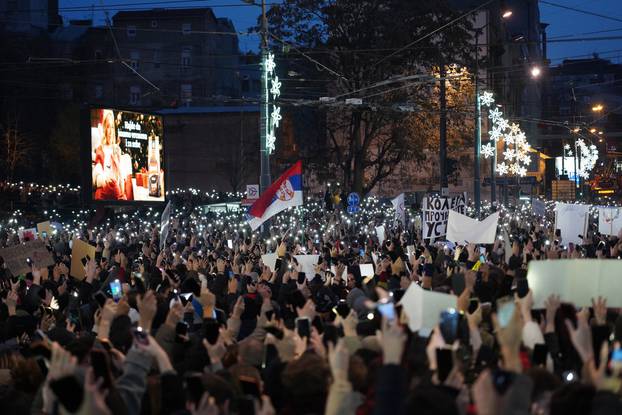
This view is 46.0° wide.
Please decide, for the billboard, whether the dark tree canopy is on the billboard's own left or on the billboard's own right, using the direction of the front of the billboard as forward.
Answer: on the billboard's own left

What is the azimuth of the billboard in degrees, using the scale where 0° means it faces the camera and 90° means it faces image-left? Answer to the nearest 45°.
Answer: approximately 315°
